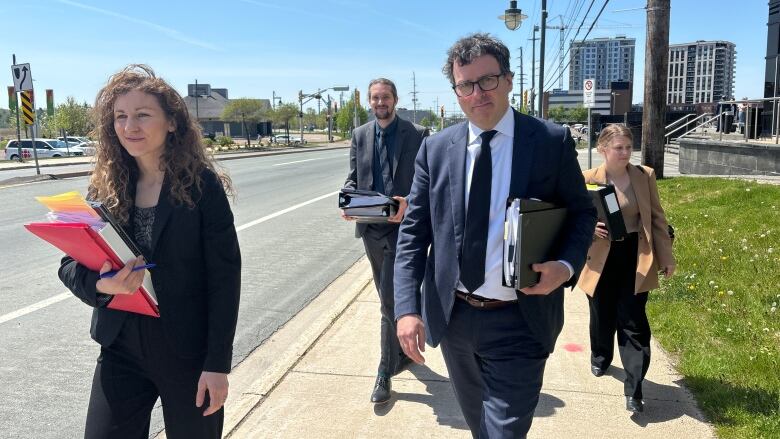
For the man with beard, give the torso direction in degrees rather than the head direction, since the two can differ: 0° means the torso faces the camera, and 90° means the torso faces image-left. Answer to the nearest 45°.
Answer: approximately 0°

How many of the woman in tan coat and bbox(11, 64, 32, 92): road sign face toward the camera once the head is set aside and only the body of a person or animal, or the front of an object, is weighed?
2

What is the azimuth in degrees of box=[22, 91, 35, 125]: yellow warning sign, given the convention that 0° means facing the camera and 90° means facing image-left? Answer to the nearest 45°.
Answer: approximately 0°

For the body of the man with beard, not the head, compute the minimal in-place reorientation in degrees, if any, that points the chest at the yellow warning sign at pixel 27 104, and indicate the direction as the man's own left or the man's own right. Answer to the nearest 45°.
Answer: approximately 135° to the man's own right

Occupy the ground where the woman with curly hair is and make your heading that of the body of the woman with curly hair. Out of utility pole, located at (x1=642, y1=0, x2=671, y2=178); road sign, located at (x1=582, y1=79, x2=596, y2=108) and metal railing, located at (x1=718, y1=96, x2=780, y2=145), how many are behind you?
3

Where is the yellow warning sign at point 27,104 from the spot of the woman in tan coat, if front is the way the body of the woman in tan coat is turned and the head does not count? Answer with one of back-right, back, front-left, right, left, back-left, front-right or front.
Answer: back-right

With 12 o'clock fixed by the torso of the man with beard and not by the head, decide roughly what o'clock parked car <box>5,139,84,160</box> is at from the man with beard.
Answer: The parked car is roughly at 5 o'clock from the man with beard.
